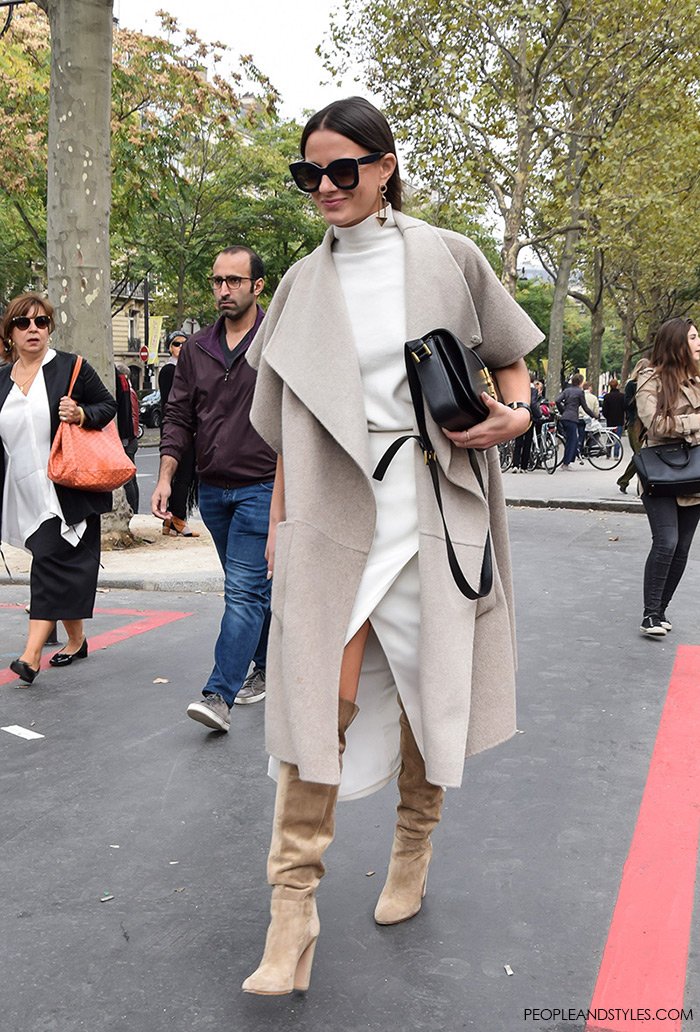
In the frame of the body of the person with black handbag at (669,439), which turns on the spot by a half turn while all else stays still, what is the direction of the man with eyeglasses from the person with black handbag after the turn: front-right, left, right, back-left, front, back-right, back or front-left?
left

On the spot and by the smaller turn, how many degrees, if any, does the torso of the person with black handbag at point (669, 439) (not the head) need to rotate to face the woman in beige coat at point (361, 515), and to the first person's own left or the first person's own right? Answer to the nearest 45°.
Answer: approximately 45° to the first person's own right

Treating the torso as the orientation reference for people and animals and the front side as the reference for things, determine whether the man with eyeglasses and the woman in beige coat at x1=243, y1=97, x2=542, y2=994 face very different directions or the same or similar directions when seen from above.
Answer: same or similar directions

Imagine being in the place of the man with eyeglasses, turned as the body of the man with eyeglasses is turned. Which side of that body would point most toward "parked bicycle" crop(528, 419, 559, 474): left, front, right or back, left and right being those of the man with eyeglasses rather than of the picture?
back

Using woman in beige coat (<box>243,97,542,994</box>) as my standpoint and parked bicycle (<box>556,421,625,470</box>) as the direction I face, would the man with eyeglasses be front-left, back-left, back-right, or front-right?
front-left

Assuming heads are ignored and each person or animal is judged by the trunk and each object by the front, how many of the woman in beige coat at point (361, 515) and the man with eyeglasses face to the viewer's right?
0

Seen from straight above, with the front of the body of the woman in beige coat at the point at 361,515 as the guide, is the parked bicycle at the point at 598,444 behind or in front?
behind

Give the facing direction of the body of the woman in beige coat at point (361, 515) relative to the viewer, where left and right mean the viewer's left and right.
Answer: facing the viewer and to the left of the viewer

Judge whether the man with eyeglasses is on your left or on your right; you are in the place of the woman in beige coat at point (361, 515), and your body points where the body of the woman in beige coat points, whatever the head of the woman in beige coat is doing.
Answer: on your right

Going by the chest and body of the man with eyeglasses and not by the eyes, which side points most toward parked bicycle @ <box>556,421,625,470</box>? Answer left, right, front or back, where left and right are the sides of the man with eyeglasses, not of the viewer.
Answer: back

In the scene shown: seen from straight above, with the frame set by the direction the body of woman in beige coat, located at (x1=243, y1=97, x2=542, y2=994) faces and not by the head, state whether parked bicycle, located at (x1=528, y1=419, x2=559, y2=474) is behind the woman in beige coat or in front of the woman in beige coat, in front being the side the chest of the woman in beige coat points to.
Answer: behind
